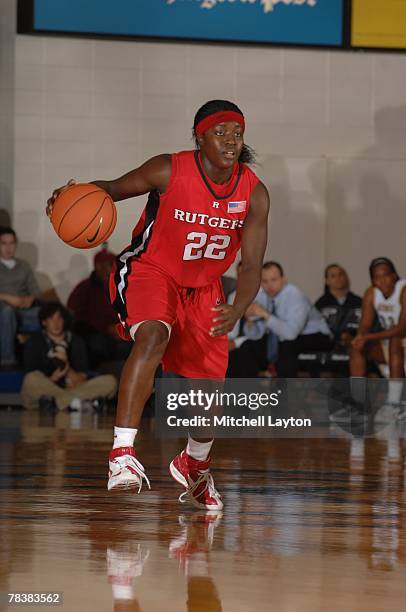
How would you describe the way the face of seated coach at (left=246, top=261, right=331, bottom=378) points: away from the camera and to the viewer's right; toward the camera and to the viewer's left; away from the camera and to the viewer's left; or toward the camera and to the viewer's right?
toward the camera and to the viewer's left

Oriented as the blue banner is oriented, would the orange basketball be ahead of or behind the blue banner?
ahead

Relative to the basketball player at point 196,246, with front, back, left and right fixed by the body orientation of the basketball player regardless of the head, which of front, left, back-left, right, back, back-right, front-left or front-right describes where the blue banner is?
back-left

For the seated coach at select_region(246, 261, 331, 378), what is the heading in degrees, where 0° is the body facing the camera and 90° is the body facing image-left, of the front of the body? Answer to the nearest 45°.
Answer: approximately 45°

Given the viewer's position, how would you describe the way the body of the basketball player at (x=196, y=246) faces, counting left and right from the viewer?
facing the viewer and to the right of the viewer

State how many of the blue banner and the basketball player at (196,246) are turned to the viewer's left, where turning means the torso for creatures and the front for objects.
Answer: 0

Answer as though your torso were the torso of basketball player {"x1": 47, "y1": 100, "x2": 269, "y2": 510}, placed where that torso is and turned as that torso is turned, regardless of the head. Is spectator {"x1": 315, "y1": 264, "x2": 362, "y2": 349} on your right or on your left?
on your left
